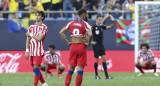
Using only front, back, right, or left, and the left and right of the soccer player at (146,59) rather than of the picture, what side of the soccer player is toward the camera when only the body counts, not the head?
front

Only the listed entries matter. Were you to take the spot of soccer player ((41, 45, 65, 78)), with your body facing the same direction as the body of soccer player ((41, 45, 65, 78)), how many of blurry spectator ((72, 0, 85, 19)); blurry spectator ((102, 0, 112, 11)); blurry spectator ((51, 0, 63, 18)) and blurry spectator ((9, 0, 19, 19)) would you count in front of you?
0

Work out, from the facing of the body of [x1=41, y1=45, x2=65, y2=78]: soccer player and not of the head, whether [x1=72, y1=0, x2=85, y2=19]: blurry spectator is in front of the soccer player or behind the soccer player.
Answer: behind

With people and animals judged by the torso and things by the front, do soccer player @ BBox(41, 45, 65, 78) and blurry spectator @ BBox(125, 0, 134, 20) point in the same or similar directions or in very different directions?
same or similar directions

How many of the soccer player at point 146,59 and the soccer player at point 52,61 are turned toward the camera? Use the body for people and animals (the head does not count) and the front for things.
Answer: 2

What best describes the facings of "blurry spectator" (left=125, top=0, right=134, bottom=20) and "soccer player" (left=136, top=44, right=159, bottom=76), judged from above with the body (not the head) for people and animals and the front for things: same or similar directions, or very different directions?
same or similar directions

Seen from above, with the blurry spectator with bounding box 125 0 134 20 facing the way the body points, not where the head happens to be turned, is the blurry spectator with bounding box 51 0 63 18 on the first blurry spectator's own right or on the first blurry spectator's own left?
on the first blurry spectator's own right

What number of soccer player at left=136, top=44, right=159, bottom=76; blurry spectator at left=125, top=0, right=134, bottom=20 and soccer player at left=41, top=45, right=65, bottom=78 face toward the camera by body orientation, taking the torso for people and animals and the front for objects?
3

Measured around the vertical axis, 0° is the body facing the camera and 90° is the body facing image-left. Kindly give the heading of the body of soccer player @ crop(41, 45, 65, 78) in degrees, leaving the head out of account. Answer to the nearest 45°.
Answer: approximately 0°

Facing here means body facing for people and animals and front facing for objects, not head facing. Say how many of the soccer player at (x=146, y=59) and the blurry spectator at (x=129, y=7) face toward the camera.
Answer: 2

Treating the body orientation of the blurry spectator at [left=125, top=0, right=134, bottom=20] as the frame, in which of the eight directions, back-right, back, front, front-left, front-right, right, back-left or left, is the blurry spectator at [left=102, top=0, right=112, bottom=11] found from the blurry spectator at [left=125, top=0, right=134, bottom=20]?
right

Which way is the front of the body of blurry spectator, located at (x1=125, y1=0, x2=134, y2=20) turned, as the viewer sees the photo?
toward the camera

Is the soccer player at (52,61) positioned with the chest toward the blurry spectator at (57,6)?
no
